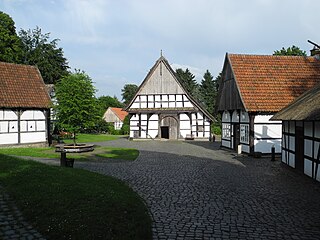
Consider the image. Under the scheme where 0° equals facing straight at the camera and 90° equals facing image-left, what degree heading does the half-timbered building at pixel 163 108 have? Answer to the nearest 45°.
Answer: approximately 0°

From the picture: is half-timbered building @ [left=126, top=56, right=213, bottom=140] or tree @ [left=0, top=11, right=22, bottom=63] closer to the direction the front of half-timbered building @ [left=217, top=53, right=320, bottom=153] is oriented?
the tree

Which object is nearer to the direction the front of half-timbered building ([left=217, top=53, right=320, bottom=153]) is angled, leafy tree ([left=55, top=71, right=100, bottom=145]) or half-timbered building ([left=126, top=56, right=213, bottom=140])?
the leafy tree

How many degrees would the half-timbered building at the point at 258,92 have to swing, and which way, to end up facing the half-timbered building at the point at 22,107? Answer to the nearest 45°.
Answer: approximately 45° to its right

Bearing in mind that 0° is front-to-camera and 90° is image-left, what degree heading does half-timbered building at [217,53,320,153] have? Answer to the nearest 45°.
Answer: approximately 45°
